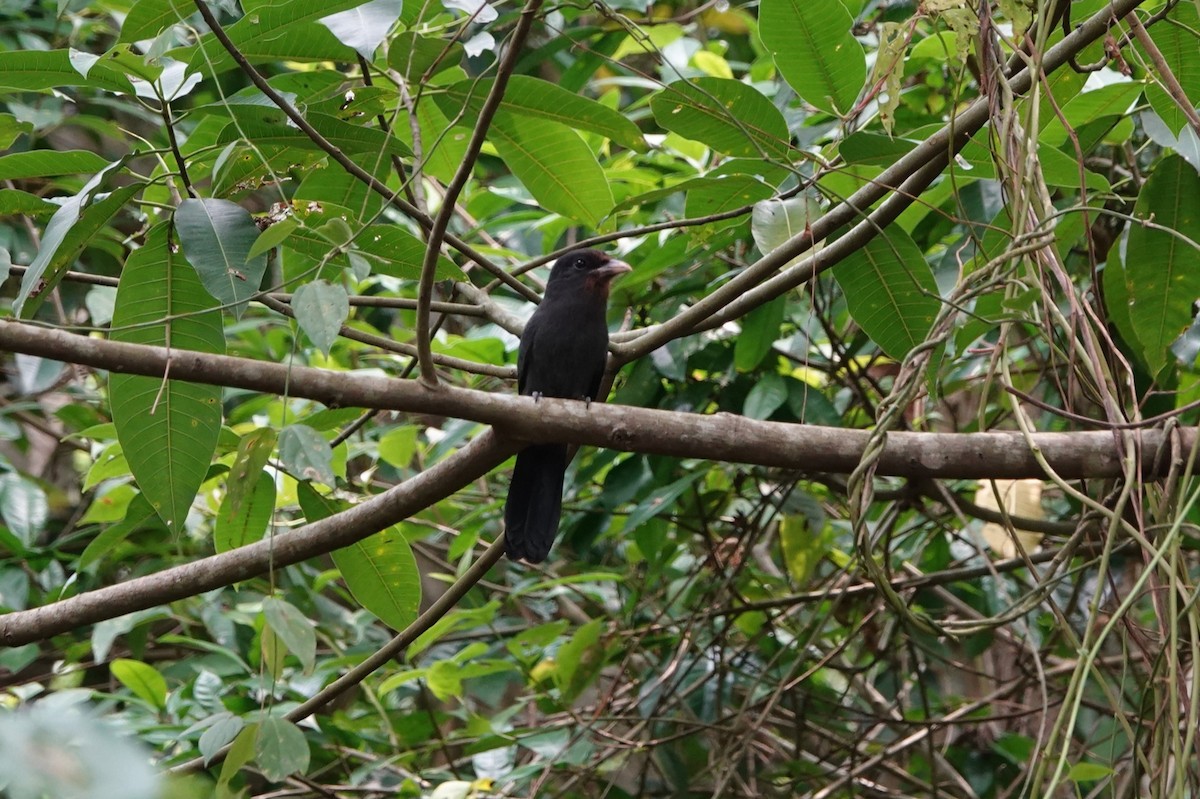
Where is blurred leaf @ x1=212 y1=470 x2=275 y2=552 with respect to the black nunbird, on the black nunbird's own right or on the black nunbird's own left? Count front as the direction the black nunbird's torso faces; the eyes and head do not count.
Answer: on the black nunbird's own right

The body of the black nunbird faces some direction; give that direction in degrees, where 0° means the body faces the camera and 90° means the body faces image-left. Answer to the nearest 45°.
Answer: approximately 315°

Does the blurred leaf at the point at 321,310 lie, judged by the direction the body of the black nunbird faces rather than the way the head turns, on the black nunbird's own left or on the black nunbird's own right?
on the black nunbird's own right

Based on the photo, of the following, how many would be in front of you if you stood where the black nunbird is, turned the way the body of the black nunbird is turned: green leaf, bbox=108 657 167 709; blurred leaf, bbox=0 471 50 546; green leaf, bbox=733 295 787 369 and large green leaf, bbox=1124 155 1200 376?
2
